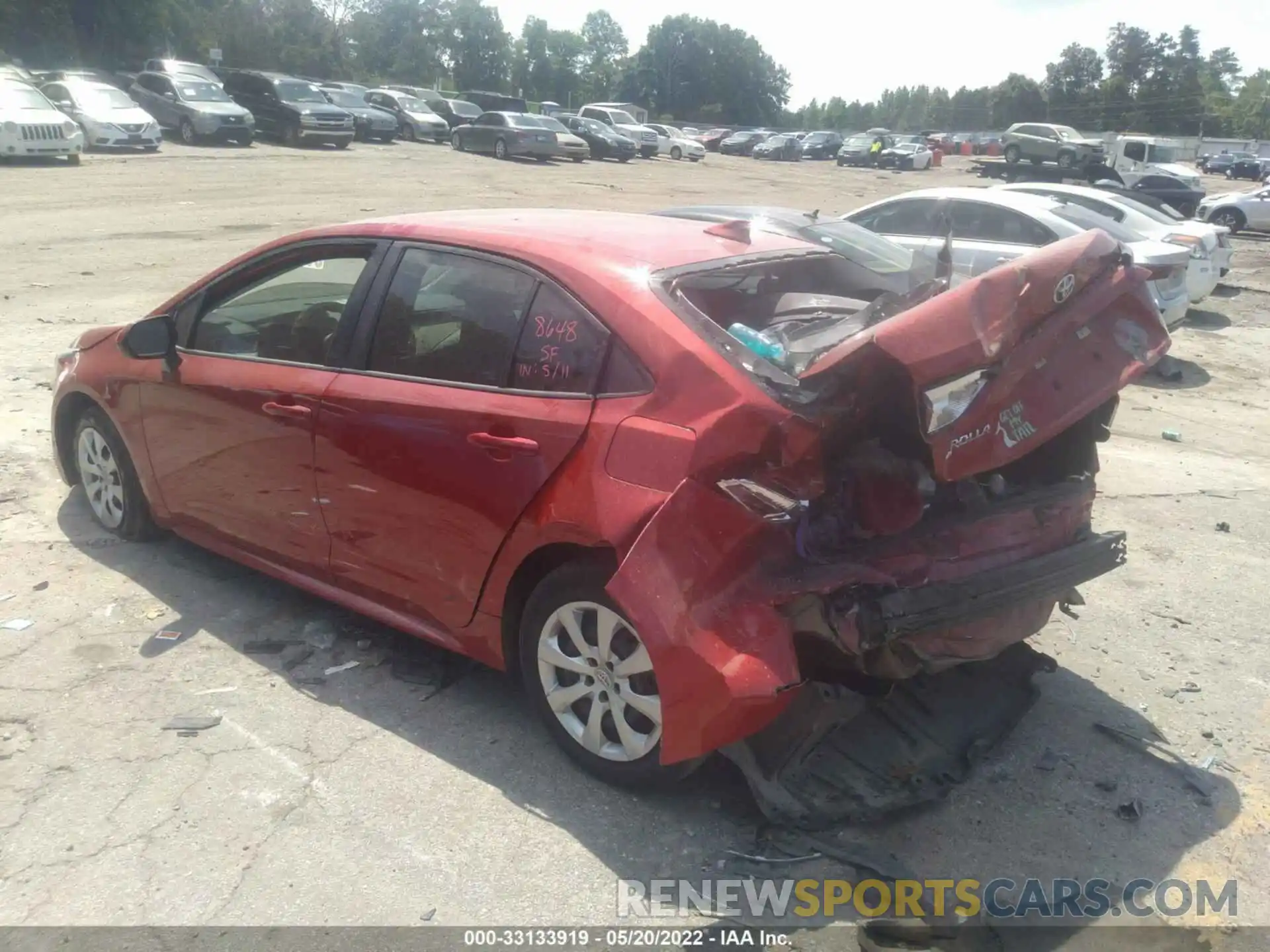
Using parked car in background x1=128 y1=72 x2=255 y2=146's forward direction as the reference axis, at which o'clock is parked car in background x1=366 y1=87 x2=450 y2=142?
parked car in background x1=366 y1=87 x2=450 y2=142 is roughly at 9 o'clock from parked car in background x1=128 y1=72 x2=255 y2=146.

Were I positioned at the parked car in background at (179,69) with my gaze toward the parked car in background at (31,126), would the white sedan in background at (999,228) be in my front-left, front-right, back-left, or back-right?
front-left

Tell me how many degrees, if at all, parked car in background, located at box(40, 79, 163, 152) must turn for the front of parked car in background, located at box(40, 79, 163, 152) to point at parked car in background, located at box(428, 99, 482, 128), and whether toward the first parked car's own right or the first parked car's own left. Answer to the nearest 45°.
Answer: approximately 90° to the first parked car's own left

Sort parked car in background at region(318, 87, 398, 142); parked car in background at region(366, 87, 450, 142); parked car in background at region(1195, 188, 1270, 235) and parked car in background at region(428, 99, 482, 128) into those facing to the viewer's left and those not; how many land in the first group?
1

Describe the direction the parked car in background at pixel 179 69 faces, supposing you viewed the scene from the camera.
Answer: facing the viewer and to the right of the viewer

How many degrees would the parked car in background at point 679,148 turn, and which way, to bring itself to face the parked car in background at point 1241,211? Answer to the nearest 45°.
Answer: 0° — it already faces it

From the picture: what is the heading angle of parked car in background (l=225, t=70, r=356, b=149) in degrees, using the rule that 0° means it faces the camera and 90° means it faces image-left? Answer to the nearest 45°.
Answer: approximately 315°

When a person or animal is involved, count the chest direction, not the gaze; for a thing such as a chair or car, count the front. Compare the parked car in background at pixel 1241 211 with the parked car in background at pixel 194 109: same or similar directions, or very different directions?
very different directions

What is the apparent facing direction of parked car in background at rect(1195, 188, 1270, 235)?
to the viewer's left

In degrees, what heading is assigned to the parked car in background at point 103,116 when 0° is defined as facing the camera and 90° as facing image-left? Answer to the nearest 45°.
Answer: approximately 315°

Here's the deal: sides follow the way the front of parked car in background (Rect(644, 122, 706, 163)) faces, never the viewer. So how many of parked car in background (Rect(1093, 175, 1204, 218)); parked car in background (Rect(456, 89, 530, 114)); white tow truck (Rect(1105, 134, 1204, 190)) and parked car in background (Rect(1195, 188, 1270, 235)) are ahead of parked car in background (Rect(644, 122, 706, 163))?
3

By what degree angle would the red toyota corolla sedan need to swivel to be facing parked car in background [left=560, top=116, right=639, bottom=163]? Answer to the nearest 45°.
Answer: approximately 45° to its right

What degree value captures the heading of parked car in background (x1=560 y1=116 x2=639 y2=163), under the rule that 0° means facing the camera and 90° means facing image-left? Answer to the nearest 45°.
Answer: approximately 315°

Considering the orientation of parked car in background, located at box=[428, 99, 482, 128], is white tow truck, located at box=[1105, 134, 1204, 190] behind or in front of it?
in front
